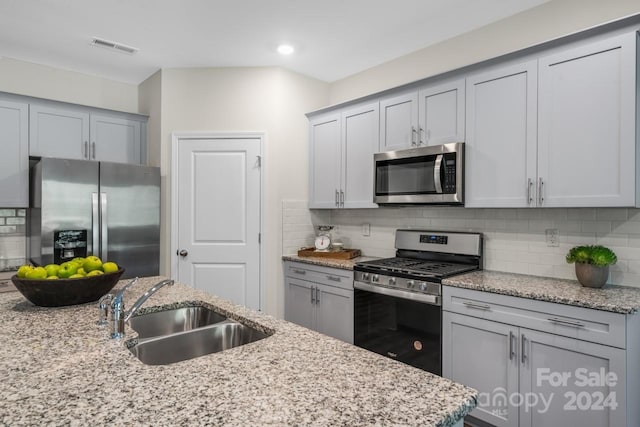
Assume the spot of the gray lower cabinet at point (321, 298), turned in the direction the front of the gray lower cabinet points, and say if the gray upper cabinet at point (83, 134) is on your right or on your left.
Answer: on your right

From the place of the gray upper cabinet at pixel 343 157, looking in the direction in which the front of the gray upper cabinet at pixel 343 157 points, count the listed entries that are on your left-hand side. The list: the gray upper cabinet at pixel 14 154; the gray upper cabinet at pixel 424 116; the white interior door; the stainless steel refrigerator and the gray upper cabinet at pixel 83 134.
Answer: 1

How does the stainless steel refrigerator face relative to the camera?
toward the camera

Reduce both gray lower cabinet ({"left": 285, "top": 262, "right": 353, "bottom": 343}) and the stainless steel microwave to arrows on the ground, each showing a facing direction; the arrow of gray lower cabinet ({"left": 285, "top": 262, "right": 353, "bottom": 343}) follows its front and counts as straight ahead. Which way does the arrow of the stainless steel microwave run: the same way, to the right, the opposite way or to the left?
the same way

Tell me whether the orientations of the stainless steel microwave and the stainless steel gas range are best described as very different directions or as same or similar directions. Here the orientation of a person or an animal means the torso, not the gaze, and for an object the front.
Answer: same or similar directions

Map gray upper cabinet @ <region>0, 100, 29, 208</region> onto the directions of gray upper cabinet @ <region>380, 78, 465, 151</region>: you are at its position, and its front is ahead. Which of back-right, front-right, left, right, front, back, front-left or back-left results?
front-right

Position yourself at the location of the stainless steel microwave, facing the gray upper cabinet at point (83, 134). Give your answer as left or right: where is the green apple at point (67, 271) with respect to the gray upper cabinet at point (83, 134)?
left

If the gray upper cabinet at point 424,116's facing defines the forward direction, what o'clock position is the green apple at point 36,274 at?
The green apple is roughly at 12 o'clock from the gray upper cabinet.

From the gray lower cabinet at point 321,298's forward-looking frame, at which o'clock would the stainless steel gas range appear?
The stainless steel gas range is roughly at 9 o'clock from the gray lower cabinet.

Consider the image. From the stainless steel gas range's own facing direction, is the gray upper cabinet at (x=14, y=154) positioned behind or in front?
in front

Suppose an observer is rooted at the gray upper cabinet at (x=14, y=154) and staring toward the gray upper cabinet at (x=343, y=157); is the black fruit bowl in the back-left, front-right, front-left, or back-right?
front-right

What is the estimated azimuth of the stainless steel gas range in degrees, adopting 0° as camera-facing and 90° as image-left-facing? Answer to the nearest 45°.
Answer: approximately 45°

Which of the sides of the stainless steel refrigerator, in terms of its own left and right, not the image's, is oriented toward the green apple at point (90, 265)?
front

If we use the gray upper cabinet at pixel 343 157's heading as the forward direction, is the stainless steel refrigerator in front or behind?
in front

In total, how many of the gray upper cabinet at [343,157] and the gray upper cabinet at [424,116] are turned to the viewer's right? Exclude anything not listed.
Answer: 0

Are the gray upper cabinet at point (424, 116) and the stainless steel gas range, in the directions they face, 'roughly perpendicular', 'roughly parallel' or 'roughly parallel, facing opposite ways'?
roughly parallel

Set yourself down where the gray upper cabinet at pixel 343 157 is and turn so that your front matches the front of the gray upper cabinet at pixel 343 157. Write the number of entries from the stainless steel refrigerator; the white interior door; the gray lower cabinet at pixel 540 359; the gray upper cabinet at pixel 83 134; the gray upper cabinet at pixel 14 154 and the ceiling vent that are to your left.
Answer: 1

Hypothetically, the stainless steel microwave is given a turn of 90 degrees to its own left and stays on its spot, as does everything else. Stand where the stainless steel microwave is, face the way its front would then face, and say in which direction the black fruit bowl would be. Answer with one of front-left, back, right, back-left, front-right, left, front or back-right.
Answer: right

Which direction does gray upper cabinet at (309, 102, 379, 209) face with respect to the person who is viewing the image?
facing the viewer and to the left of the viewer

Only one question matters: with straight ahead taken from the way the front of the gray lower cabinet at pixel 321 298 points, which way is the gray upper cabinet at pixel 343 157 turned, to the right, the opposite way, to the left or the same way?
the same way
